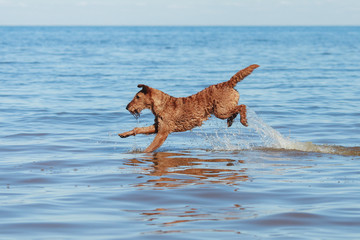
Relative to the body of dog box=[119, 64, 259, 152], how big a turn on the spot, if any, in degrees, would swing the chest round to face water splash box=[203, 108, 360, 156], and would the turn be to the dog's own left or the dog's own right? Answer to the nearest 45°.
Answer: approximately 135° to the dog's own right

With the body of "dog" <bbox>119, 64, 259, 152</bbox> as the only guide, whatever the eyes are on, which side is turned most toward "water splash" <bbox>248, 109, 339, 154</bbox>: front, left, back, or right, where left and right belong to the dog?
back

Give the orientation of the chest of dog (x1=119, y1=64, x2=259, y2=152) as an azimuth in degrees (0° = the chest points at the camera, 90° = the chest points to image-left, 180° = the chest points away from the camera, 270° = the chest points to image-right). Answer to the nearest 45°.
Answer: approximately 90°
